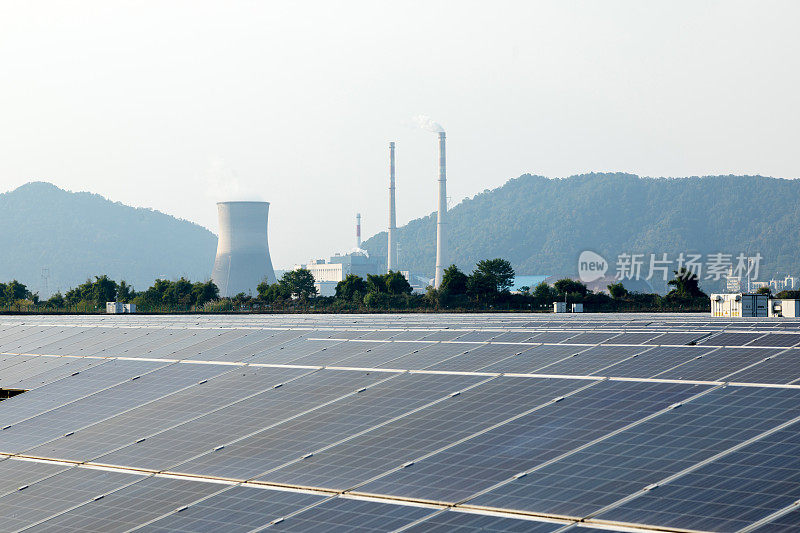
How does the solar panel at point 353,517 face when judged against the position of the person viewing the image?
facing the viewer and to the left of the viewer

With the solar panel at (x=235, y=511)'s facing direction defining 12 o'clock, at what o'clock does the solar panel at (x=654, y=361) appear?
the solar panel at (x=654, y=361) is roughly at 7 o'clock from the solar panel at (x=235, y=511).

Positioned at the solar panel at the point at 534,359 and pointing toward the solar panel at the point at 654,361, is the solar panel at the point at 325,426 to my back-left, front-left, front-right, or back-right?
back-right

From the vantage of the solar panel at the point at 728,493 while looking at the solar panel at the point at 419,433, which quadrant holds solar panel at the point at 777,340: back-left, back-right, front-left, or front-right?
front-right

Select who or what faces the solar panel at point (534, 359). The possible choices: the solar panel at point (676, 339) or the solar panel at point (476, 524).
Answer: the solar panel at point (676, 339)

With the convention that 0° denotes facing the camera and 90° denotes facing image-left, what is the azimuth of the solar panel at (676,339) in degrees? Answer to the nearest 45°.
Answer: approximately 45°

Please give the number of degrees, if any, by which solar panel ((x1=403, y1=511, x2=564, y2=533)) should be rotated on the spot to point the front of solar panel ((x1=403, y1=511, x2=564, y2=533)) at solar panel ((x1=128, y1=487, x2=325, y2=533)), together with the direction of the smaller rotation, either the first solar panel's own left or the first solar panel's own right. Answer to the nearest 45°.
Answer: approximately 45° to the first solar panel's own right

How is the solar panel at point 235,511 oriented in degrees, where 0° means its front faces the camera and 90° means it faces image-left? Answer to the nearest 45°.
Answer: approximately 45°

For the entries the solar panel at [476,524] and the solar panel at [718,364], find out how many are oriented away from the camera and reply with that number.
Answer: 0

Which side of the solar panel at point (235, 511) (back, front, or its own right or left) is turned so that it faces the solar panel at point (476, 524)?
left

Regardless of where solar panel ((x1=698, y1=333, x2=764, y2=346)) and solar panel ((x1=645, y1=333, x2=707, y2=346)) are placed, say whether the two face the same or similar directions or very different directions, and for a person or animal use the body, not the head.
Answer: same or similar directions

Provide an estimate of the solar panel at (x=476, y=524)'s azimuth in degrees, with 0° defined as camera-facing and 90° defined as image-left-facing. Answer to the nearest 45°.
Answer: approximately 45°

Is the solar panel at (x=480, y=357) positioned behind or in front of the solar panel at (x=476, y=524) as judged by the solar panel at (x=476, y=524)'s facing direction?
behind

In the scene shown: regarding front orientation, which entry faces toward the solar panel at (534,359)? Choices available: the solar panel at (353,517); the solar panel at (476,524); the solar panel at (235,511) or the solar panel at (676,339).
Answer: the solar panel at (676,339)

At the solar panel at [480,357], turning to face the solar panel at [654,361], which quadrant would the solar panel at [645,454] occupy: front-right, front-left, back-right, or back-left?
front-right

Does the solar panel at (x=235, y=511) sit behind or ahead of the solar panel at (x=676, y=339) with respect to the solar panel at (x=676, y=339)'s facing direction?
ahead

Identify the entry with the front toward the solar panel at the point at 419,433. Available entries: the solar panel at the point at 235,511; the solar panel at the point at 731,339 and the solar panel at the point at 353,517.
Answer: the solar panel at the point at 731,339

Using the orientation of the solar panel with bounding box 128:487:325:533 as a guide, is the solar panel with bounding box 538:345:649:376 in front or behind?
behind

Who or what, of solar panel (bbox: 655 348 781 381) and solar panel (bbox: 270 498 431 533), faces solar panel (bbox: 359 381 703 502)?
solar panel (bbox: 655 348 781 381)

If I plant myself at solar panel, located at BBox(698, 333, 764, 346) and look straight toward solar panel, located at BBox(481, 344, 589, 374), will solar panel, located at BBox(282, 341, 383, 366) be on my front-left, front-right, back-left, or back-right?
front-right
